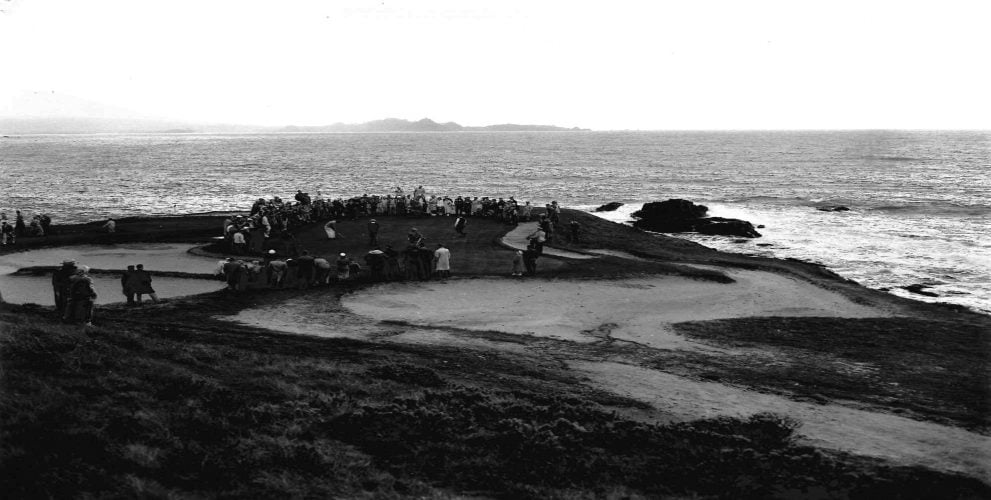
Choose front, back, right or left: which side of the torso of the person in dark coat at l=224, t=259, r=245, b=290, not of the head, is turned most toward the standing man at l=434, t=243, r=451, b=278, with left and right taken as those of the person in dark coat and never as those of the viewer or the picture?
right

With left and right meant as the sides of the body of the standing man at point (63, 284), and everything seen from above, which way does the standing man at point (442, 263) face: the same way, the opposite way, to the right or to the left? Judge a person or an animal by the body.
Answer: the same way

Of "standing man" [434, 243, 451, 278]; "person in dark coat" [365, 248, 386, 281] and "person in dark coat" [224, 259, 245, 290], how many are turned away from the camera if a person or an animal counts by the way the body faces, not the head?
3

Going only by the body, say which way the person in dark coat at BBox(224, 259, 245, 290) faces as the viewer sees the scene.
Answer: away from the camera

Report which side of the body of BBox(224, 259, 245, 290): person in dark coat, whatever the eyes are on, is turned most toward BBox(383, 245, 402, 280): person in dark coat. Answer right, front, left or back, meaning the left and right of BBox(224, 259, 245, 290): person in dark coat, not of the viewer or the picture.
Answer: right

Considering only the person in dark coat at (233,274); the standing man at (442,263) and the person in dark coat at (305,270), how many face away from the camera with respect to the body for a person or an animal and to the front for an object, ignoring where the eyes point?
3

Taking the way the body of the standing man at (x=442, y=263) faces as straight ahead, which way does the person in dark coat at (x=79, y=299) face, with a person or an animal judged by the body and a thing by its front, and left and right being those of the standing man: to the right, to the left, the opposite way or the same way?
the same way

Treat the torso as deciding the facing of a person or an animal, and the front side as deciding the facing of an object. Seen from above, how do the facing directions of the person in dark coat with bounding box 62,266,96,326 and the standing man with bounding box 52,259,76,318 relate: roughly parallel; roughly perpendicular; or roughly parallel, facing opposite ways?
roughly parallel

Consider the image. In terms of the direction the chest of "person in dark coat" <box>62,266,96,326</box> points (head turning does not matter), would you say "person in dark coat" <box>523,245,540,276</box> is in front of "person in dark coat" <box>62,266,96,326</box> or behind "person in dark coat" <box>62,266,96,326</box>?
in front

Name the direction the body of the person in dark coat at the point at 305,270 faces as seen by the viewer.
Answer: away from the camera

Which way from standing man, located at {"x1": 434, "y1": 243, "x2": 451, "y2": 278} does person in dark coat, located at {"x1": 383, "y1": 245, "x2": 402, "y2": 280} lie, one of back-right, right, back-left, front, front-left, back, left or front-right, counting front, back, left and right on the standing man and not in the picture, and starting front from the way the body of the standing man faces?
left

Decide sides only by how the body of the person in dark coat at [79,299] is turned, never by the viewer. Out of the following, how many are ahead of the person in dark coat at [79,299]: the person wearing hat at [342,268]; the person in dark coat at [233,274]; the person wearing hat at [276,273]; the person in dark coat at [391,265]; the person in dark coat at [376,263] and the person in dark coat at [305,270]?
6

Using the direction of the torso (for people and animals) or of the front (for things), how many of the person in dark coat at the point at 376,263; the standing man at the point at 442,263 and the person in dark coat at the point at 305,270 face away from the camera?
3

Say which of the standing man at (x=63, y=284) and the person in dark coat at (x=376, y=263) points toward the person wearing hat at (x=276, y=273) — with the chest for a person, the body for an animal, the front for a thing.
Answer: the standing man

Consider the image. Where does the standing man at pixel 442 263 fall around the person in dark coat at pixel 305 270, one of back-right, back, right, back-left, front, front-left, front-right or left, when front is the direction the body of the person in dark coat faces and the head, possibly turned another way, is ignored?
right

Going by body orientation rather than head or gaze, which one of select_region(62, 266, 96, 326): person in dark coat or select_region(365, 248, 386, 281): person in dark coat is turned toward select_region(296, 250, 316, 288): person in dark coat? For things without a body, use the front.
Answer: select_region(62, 266, 96, 326): person in dark coat

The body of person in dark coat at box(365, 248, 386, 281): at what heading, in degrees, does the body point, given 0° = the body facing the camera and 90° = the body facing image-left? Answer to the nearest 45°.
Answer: approximately 180°
